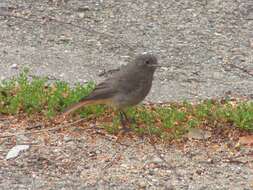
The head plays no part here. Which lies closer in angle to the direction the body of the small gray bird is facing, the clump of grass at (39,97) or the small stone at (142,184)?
the small stone

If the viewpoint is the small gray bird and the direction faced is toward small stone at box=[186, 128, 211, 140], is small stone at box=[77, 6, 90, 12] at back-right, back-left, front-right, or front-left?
back-left

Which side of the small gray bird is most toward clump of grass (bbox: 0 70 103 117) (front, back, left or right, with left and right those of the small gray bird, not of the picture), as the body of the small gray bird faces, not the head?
back

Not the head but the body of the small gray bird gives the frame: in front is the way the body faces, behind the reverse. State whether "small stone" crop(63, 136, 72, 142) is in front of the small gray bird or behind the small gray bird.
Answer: behind

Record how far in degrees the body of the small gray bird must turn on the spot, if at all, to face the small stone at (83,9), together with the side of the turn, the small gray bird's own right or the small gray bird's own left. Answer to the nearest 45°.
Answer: approximately 90° to the small gray bird's own left

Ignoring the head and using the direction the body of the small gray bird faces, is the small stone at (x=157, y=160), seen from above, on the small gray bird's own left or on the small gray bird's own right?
on the small gray bird's own right

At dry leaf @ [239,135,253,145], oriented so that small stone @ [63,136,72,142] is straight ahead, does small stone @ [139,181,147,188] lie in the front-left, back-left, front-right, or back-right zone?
front-left

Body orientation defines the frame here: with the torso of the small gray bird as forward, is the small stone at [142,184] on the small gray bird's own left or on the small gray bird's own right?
on the small gray bird's own right

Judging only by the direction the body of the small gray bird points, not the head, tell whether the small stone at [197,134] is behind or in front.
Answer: in front

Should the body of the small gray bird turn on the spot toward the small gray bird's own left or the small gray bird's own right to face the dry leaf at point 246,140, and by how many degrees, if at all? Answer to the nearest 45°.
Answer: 0° — it already faces it

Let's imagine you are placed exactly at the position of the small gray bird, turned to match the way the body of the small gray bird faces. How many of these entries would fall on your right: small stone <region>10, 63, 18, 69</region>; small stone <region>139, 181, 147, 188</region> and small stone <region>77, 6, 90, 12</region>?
1

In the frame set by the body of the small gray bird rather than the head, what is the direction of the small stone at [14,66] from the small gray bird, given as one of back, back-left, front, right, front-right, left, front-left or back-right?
back-left

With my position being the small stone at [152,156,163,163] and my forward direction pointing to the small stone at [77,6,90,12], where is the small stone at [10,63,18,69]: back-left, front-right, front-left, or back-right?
front-left

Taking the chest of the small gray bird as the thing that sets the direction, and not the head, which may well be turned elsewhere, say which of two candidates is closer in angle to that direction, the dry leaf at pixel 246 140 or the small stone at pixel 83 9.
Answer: the dry leaf

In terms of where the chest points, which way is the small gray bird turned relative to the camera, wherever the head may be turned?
to the viewer's right
